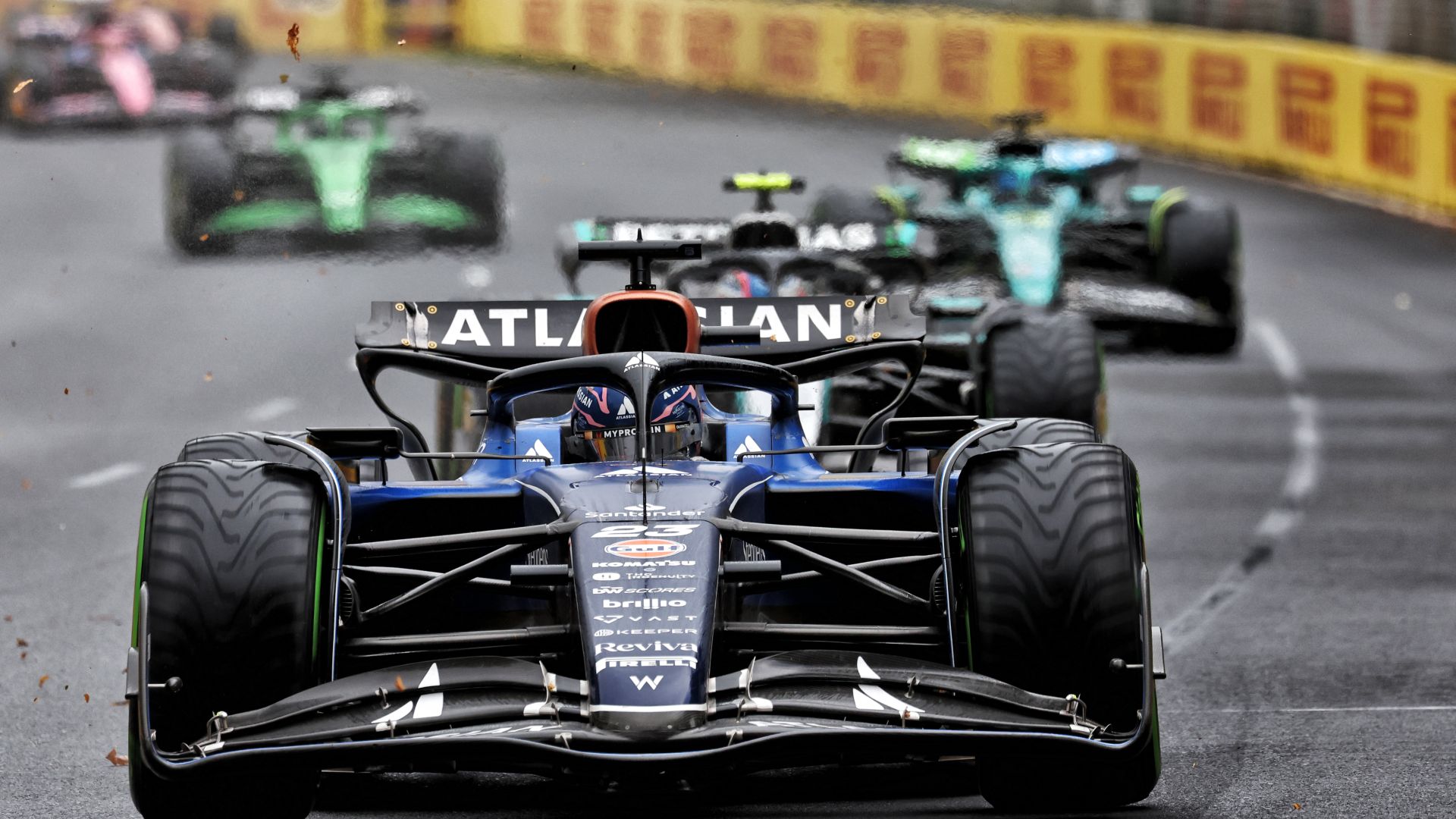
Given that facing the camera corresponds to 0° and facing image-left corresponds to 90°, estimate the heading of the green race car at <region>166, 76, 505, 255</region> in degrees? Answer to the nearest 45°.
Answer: approximately 0°

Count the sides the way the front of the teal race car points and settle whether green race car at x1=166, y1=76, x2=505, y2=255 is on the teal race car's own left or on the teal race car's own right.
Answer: on the teal race car's own right

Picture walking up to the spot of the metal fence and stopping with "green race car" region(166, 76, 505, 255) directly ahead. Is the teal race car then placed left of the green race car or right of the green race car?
left

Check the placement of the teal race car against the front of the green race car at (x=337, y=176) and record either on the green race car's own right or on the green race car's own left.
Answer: on the green race car's own left

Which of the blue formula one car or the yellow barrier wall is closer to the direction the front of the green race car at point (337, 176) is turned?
the blue formula one car

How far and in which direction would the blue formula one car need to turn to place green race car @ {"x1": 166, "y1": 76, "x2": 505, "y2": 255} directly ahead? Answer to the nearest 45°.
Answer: approximately 180°
